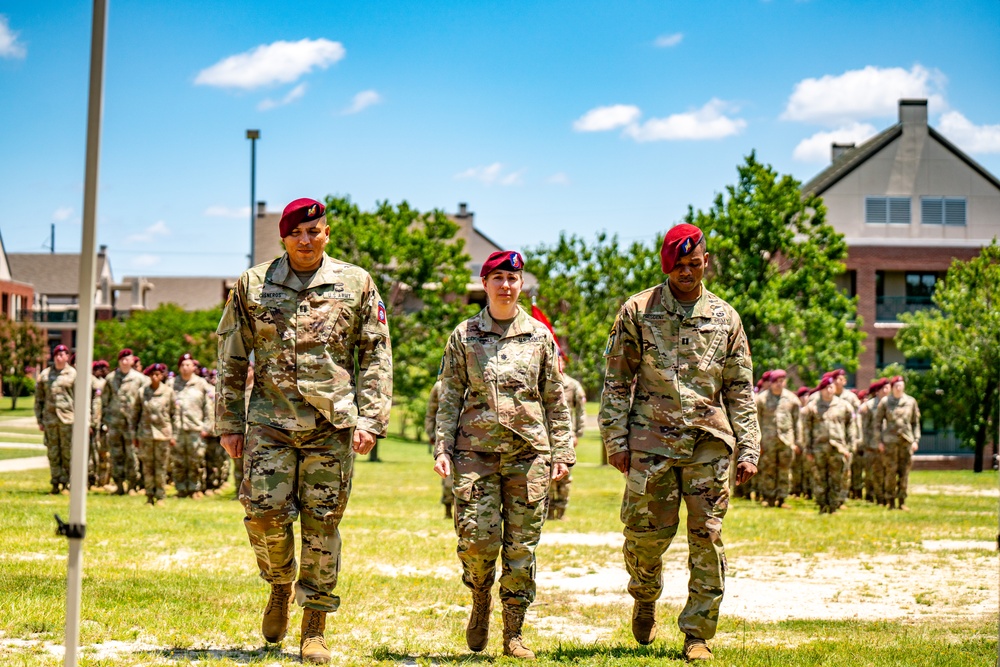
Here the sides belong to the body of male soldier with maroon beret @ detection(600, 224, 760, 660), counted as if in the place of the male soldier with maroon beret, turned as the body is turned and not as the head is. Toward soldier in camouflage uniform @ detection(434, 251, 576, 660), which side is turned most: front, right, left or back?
right

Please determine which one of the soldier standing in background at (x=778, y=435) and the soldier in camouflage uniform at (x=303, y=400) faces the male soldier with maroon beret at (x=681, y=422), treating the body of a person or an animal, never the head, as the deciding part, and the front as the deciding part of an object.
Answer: the soldier standing in background

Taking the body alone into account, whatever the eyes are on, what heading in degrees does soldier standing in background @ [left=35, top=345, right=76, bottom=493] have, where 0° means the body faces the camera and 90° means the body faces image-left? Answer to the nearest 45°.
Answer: approximately 0°

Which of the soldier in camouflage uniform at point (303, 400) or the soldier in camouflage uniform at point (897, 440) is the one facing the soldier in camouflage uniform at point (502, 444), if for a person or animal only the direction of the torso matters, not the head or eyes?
the soldier in camouflage uniform at point (897, 440)

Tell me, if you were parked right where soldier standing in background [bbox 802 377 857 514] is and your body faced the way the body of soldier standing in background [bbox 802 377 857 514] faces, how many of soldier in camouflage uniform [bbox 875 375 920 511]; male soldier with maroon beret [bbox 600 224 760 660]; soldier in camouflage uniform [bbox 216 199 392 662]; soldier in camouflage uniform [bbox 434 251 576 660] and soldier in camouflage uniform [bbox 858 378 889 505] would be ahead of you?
3
